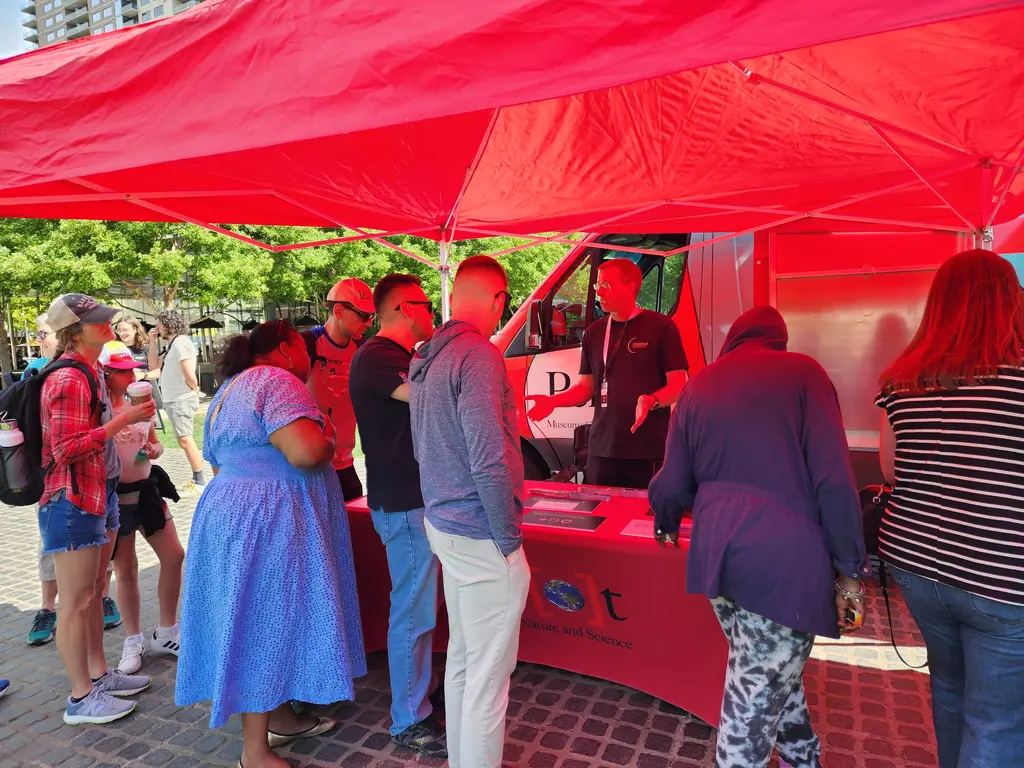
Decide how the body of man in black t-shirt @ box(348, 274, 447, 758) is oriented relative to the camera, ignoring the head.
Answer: to the viewer's right

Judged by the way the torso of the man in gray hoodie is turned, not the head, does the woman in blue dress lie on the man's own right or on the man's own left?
on the man's own left

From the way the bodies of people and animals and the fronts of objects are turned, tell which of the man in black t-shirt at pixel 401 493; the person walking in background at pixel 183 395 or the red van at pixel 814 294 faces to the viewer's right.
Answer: the man in black t-shirt

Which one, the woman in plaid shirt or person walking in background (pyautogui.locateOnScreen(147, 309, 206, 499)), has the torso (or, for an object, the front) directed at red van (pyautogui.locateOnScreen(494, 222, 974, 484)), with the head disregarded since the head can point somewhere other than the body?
the woman in plaid shirt

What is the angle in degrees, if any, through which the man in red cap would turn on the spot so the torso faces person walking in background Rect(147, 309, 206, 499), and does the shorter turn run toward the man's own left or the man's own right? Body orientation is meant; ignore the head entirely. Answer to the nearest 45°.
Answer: approximately 135° to the man's own left

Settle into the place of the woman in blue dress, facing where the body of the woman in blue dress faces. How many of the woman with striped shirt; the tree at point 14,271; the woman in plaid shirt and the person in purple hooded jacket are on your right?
2

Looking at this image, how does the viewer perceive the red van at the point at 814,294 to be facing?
facing to the left of the viewer

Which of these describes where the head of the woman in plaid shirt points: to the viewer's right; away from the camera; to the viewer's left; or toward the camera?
to the viewer's right

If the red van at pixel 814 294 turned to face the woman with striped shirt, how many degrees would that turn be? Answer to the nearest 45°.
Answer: approximately 90° to its left

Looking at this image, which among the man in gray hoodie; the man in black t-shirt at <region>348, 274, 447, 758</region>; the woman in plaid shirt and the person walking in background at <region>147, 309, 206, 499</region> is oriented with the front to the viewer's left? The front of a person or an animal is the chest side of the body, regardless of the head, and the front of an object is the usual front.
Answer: the person walking in background

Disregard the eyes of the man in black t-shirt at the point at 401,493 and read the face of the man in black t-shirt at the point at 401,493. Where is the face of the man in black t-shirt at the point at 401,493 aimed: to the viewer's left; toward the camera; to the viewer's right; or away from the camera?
to the viewer's right

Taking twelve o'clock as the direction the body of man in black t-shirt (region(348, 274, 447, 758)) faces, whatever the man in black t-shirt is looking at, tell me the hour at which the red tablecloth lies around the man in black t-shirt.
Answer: The red tablecloth is roughly at 12 o'clock from the man in black t-shirt.

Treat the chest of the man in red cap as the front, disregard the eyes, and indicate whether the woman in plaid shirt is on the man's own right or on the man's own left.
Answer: on the man's own right

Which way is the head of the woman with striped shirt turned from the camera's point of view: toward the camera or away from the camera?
away from the camera
